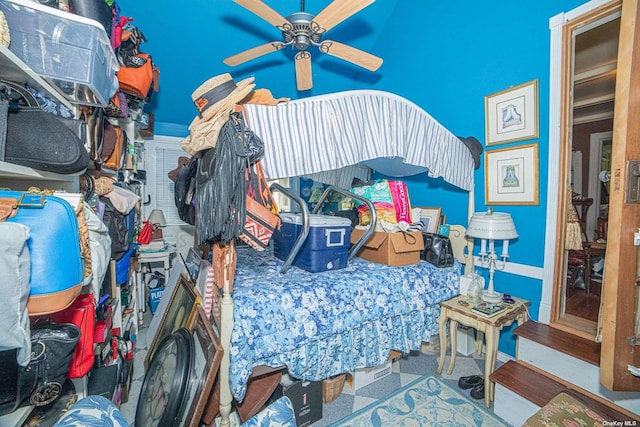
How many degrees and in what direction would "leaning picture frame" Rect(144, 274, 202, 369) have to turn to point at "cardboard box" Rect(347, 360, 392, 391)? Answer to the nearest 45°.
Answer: approximately 90° to its left

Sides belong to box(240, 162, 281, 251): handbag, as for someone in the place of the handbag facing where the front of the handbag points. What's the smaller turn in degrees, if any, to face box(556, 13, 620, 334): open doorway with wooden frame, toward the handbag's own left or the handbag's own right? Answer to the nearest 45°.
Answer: approximately 90° to the handbag's own left

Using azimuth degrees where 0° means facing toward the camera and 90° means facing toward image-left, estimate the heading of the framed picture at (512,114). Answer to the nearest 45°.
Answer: approximately 45°

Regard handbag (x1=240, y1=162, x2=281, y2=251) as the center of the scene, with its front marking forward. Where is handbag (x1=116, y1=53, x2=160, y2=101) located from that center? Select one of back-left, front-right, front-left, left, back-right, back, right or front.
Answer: back-right

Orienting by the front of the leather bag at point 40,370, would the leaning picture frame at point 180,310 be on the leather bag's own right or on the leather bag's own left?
on the leather bag's own left

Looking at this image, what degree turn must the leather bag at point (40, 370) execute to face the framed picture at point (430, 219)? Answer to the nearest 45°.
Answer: approximately 45° to its left

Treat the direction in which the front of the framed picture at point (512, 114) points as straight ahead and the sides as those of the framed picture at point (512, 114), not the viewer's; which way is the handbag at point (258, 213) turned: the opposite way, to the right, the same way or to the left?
to the left

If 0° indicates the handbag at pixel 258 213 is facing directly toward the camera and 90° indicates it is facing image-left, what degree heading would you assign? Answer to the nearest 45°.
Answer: approximately 0°

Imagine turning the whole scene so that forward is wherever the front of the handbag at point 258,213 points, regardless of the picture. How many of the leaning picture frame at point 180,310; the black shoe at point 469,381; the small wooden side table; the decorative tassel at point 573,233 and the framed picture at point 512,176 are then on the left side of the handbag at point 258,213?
4

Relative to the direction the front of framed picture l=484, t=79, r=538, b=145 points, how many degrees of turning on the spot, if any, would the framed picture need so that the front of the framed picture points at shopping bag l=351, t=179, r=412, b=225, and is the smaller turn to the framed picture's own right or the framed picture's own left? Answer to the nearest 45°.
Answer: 0° — it already faces it
